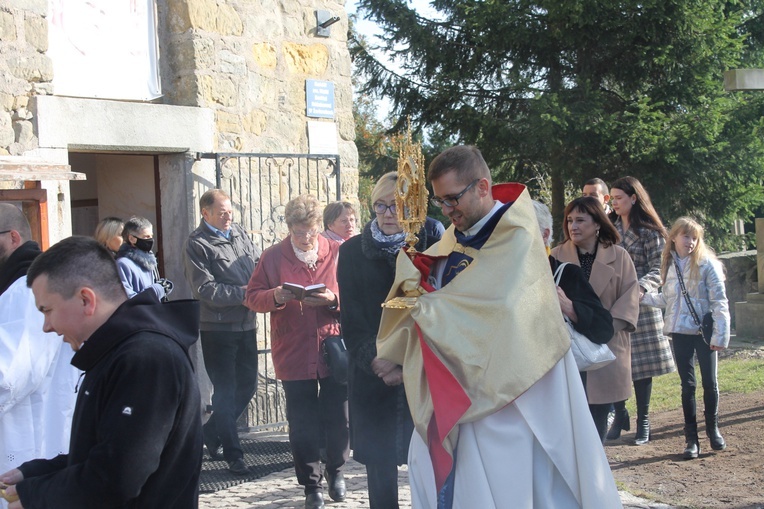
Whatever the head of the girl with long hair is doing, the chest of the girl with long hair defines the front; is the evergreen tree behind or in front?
behind

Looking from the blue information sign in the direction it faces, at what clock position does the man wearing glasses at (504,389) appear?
The man wearing glasses is roughly at 12 o'clock from the blue information sign.

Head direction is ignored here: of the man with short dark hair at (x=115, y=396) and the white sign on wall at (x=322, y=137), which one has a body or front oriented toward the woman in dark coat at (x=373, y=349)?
the white sign on wall

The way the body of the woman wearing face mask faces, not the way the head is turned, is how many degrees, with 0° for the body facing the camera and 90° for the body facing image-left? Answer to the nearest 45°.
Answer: approximately 315°

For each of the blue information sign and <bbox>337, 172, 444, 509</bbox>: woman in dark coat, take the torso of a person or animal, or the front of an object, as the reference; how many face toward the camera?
2

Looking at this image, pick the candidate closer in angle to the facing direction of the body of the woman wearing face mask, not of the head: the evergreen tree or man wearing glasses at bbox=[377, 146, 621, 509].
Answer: the man wearing glasses

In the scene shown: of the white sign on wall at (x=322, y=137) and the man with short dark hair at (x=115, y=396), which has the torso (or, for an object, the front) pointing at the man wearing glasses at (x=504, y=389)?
the white sign on wall

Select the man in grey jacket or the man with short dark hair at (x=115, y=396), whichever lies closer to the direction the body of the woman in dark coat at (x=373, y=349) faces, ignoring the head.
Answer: the man with short dark hair

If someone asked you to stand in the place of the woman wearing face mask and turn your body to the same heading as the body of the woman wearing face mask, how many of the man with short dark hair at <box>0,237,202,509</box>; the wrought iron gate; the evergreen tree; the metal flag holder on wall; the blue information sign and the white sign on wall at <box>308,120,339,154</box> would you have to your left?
5

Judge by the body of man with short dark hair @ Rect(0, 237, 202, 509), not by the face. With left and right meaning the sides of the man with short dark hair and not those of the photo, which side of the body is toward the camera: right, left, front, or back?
left

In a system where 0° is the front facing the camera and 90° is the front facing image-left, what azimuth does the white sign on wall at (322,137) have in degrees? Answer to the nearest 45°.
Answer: approximately 0°
